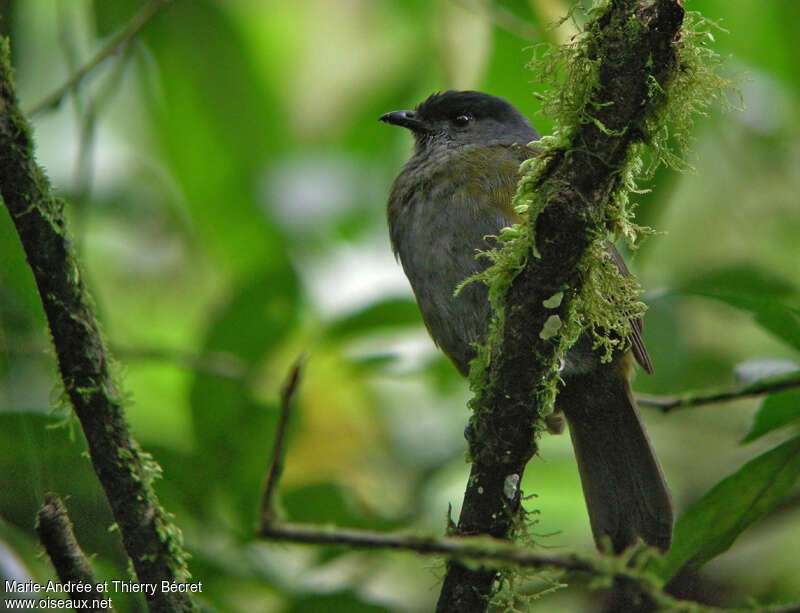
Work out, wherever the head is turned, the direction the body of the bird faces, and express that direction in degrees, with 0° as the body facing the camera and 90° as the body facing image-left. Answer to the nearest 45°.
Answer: approximately 90°

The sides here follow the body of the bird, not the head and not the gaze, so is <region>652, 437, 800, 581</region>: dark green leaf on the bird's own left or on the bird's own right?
on the bird's own left
